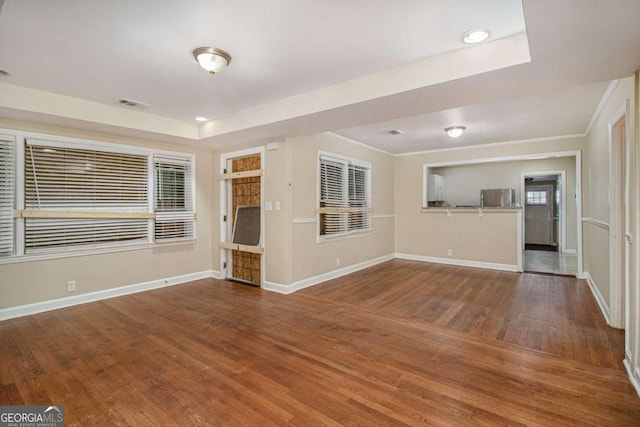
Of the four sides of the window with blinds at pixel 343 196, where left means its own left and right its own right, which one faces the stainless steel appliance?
left

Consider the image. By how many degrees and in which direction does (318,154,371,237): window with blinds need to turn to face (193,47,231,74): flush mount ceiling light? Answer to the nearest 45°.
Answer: approximately 45° to its right

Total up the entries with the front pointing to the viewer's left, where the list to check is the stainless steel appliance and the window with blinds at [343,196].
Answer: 0

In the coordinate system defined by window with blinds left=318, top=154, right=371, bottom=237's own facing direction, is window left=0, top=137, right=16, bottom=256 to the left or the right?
on its right

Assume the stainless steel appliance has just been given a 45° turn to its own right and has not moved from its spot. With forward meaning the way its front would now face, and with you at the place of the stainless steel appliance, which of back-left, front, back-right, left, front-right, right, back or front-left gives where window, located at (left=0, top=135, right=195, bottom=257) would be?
front

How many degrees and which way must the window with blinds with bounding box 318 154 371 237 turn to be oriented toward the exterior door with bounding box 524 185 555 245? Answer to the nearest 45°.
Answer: approximately 90° to its left

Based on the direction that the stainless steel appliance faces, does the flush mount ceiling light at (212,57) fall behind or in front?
in front

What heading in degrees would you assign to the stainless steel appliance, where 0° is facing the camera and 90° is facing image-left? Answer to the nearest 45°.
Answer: approximately 0°

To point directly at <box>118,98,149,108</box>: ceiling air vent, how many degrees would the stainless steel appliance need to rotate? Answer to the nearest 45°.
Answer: approximately 45° to its right

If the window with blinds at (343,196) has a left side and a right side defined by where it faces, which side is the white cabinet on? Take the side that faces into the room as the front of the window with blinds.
on its left

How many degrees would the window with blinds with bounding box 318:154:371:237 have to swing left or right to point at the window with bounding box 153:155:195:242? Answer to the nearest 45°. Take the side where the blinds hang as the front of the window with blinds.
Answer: approximately 135° to its right

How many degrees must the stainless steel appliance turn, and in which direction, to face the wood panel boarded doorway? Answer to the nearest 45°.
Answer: approximately 45° to its right

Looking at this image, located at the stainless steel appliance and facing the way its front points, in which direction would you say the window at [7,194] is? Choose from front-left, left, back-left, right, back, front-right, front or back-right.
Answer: front-right
